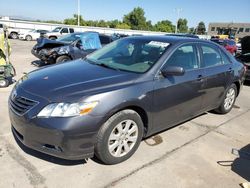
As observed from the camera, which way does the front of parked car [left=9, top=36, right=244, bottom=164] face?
facing the viewer and to the left of the viewer

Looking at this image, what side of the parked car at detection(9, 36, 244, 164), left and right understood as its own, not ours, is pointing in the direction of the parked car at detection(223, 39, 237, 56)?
back

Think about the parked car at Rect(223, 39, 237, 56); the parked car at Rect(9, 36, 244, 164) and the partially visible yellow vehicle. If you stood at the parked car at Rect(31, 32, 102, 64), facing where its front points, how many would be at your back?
1

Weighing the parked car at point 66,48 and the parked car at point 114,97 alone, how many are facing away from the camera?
0

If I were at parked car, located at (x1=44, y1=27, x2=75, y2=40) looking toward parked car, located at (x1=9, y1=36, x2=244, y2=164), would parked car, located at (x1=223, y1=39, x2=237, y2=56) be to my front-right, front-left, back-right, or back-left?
front-left

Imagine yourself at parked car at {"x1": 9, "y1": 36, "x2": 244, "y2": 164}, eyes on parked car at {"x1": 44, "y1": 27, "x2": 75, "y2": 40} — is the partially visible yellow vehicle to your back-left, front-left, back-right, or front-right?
front-left

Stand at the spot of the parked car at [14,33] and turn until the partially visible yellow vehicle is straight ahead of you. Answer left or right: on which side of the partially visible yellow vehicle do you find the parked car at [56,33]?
left

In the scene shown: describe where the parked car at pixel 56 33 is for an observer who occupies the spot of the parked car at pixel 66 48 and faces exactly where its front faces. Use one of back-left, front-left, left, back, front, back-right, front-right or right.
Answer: back-right

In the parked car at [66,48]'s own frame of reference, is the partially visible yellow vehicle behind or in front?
in front

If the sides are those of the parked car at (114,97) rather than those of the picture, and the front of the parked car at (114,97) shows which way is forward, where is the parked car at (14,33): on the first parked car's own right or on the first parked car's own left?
on the first parked car's own right

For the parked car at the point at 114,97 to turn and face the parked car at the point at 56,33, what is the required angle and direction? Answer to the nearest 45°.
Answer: approximately 135° to its right

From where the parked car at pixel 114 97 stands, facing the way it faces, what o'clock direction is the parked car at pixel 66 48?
the parked car at pixel 66 48 is roughly at 4 o'clock from the parked car at pixel 114 97.

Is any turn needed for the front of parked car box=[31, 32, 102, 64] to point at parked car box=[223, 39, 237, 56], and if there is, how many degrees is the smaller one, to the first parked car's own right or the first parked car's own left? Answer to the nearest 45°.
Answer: approximately 180°
